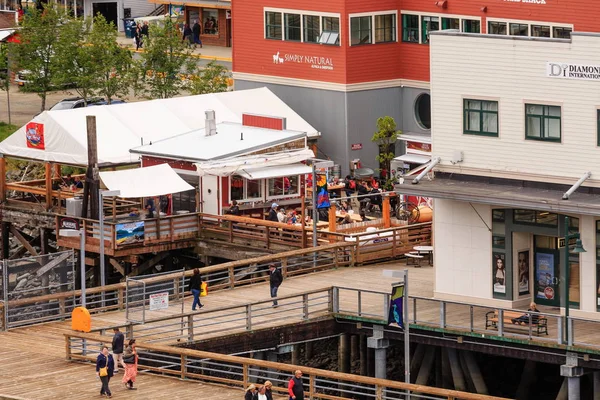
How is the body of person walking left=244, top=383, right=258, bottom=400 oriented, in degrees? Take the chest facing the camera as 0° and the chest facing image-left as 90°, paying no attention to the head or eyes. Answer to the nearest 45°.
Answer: approximately 45°

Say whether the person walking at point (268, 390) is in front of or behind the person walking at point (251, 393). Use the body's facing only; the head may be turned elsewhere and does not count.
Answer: behind
